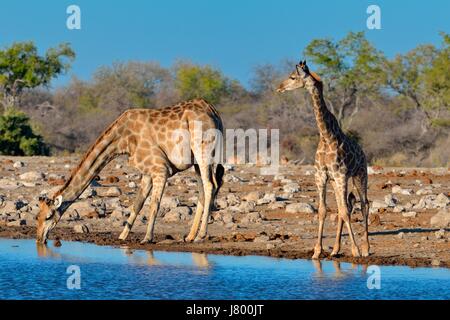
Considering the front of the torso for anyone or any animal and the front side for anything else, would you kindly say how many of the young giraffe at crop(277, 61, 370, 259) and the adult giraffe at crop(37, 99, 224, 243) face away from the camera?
0

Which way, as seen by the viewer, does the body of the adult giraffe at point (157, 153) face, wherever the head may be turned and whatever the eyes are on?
to the viewer's left

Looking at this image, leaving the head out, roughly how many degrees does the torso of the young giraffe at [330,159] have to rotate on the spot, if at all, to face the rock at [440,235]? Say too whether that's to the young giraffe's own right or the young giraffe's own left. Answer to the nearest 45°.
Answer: approximately 180°

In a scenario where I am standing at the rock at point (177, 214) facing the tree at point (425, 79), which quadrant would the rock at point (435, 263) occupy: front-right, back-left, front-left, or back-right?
back-right

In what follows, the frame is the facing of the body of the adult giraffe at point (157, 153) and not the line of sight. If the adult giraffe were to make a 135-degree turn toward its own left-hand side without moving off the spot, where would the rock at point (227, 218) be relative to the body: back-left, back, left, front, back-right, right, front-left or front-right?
left

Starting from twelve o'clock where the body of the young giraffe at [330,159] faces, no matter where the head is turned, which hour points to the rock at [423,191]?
The rock is roughly at 5 o'clock from the young giraffe.

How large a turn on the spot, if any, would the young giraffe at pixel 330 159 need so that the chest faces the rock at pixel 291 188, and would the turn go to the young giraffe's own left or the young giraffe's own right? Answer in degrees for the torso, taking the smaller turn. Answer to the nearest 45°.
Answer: approximately 135° to the young giraffe's own right

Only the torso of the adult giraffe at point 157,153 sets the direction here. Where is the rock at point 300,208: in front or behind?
behind

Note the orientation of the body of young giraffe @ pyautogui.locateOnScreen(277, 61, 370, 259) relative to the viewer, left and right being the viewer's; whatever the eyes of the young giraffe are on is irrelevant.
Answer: facing the viewer and to the left of the viewer

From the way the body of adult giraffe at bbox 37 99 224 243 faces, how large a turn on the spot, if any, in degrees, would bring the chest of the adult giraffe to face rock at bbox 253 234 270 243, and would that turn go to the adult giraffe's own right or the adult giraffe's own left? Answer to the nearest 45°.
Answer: approximately 180°

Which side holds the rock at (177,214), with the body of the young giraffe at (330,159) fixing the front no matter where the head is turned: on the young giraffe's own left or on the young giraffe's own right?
on the young giraffe's own right

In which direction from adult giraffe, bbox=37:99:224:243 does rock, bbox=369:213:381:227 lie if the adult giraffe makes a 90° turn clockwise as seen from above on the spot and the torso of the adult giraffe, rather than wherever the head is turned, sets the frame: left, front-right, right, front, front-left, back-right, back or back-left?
right
